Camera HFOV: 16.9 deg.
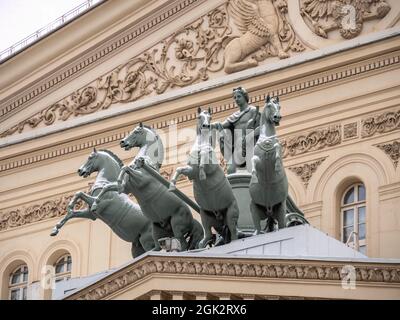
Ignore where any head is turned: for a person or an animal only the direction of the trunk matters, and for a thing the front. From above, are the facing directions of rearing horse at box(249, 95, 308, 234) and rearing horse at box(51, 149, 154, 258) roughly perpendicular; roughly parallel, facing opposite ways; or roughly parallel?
roughly perpendicular

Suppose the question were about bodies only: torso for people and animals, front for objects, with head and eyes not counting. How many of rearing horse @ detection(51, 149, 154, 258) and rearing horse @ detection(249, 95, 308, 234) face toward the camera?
1

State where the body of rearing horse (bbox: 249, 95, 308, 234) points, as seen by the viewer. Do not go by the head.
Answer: toward the camera

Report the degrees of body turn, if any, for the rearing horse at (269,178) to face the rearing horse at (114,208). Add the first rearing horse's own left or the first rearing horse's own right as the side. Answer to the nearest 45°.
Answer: approximately 135° to the first rearing horse's own right

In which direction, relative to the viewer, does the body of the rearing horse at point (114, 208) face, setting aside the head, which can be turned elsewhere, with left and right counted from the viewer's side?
facing to the left of the viewer

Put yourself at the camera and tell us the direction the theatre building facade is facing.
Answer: facing the viewer and to the left of the viewer

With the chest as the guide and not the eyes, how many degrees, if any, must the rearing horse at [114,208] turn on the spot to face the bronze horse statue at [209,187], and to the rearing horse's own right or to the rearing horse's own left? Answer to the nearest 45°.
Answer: approximately 135° to the rearing horse's own left
